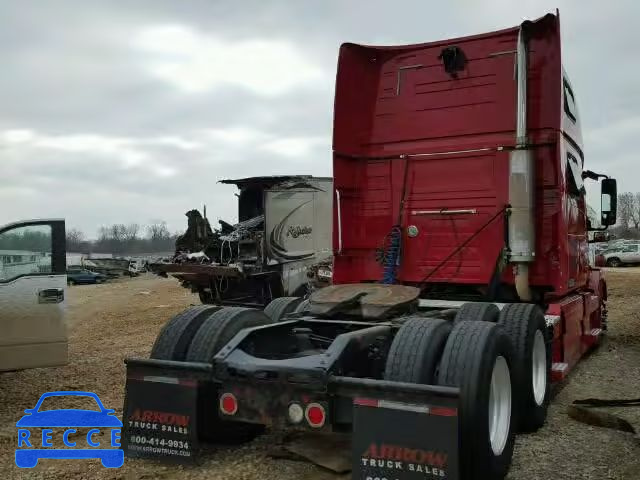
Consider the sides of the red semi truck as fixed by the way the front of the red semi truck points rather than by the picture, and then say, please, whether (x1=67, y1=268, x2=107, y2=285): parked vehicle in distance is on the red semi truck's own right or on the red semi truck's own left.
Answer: on the red semi truck's own left

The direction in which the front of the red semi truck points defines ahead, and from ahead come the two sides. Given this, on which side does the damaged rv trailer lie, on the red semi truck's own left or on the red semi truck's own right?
on the red semi truck's own left

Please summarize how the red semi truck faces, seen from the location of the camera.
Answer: facing away from the viewer and to the right of the viewer

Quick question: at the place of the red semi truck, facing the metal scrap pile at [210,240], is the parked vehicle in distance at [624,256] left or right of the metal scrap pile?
right

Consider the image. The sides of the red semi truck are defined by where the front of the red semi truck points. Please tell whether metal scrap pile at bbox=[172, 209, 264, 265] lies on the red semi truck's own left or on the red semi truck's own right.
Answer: on the red semi truck's own left
